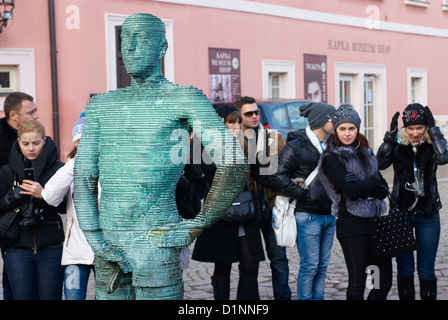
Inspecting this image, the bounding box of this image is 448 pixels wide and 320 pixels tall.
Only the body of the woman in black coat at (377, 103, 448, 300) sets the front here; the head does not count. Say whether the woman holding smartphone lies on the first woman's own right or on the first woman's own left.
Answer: on the first woman's own right

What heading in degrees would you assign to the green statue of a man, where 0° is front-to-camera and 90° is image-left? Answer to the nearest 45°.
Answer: approximately 45°

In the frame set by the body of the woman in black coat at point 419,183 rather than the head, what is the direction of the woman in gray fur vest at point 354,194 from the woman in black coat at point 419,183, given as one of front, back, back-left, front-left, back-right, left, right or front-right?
front-right

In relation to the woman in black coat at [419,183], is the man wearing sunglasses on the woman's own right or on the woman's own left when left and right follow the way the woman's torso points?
on the woman's own right

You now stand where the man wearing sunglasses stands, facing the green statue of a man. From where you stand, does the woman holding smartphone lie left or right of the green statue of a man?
right

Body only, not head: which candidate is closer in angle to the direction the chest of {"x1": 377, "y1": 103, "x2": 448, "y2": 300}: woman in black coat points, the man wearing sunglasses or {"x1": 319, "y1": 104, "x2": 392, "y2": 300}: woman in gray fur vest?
the woman in gray fur vest

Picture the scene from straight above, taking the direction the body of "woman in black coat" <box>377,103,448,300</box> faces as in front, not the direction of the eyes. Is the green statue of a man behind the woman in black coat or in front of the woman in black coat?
in front

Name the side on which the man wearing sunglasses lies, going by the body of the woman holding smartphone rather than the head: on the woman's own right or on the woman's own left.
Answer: on the woman's own left

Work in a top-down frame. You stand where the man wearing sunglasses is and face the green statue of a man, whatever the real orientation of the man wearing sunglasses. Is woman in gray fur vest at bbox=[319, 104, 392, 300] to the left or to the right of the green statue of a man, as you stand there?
left

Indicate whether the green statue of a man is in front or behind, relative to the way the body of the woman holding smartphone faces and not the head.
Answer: in front

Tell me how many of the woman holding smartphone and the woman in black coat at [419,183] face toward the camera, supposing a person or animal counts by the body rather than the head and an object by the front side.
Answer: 2

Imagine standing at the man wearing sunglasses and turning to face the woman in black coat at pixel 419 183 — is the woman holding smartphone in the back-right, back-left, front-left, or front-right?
back-right

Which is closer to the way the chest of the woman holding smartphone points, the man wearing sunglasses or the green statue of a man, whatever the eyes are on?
the green statue of a man
